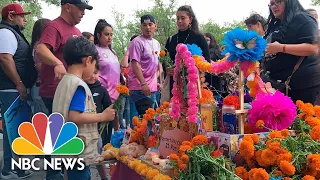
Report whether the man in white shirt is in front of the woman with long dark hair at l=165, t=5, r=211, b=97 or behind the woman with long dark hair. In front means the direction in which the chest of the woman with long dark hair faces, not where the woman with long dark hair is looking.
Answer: in front

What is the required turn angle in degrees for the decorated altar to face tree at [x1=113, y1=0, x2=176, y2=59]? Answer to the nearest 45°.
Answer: approximately 135° to its right

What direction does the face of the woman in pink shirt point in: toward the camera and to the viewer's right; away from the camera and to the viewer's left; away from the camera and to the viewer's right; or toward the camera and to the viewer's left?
toward the camera and to the viewer's right

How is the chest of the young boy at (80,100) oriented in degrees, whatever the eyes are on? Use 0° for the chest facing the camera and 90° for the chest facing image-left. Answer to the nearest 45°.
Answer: approximately 270°

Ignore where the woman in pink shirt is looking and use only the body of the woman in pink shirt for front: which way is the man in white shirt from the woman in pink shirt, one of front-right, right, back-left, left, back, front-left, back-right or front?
back-right

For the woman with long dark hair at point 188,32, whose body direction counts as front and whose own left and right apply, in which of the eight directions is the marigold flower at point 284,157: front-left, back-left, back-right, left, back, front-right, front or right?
front-left

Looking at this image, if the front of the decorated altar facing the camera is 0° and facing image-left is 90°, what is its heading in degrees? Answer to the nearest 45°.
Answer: approximately 45°

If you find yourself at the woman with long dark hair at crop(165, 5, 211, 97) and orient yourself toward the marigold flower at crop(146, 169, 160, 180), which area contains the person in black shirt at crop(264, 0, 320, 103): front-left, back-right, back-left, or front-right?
front-left
